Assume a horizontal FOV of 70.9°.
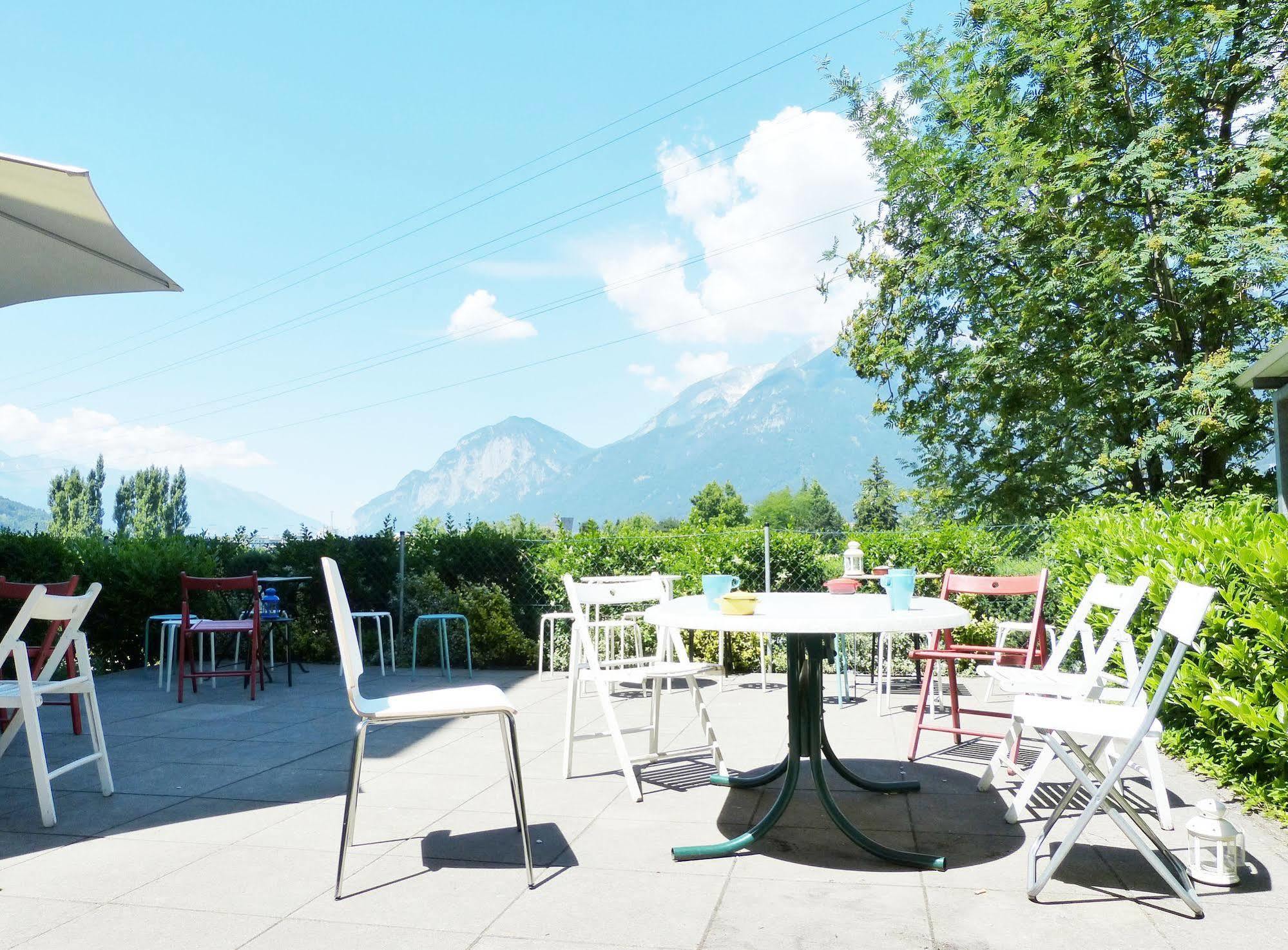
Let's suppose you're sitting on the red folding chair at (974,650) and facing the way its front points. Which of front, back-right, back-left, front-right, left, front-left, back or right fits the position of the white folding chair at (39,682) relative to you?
front

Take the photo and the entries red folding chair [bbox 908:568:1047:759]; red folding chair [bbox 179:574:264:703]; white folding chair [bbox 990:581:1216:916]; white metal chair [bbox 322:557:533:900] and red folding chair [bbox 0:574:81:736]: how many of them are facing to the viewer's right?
1

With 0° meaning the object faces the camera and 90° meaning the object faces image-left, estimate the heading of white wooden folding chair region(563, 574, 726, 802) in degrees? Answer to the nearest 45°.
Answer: approximately 315°

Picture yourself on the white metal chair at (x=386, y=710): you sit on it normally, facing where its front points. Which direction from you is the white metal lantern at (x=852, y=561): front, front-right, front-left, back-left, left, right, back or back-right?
front-left

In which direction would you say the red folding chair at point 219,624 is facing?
away from the camera

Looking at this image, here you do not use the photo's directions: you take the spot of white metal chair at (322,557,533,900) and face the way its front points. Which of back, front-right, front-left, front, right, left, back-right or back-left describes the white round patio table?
front

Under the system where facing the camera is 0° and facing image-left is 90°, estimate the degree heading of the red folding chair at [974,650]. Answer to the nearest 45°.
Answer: approximately 45°

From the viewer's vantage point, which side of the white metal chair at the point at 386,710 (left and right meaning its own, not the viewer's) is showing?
right

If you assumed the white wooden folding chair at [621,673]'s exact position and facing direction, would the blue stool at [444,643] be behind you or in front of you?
behind

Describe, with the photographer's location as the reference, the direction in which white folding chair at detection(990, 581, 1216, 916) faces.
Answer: facing to the left of the viewer

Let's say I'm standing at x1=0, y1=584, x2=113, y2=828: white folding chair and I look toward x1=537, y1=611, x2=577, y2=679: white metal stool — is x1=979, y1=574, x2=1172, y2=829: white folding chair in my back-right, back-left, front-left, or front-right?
front-right

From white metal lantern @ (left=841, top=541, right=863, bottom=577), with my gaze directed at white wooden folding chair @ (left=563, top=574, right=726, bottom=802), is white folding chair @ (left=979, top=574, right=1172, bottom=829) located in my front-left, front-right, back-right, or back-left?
front-left

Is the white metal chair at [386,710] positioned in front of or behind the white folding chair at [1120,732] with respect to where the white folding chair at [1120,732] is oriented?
in front

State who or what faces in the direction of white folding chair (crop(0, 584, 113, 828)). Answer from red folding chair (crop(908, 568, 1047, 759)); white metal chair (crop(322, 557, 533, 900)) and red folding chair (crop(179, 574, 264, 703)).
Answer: red folding chair (crop(908, 568, 1047, 759))

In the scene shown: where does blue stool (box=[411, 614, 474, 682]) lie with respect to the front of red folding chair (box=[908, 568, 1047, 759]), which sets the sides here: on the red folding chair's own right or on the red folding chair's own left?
on the red folding chair's own right

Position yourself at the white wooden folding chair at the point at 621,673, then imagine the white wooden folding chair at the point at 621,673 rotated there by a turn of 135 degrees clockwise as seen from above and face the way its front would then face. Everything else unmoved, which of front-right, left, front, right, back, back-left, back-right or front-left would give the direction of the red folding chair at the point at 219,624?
front-right

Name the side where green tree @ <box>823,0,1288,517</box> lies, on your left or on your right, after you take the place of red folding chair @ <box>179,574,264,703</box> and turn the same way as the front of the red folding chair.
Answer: on your right
